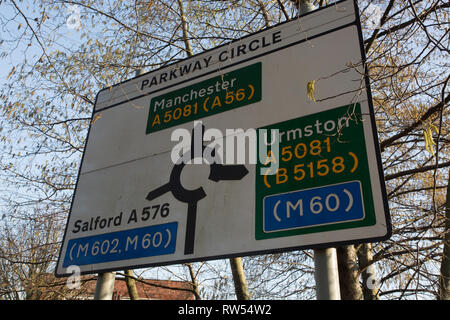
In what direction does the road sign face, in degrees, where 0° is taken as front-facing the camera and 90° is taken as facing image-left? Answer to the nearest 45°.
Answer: approximately 45°
